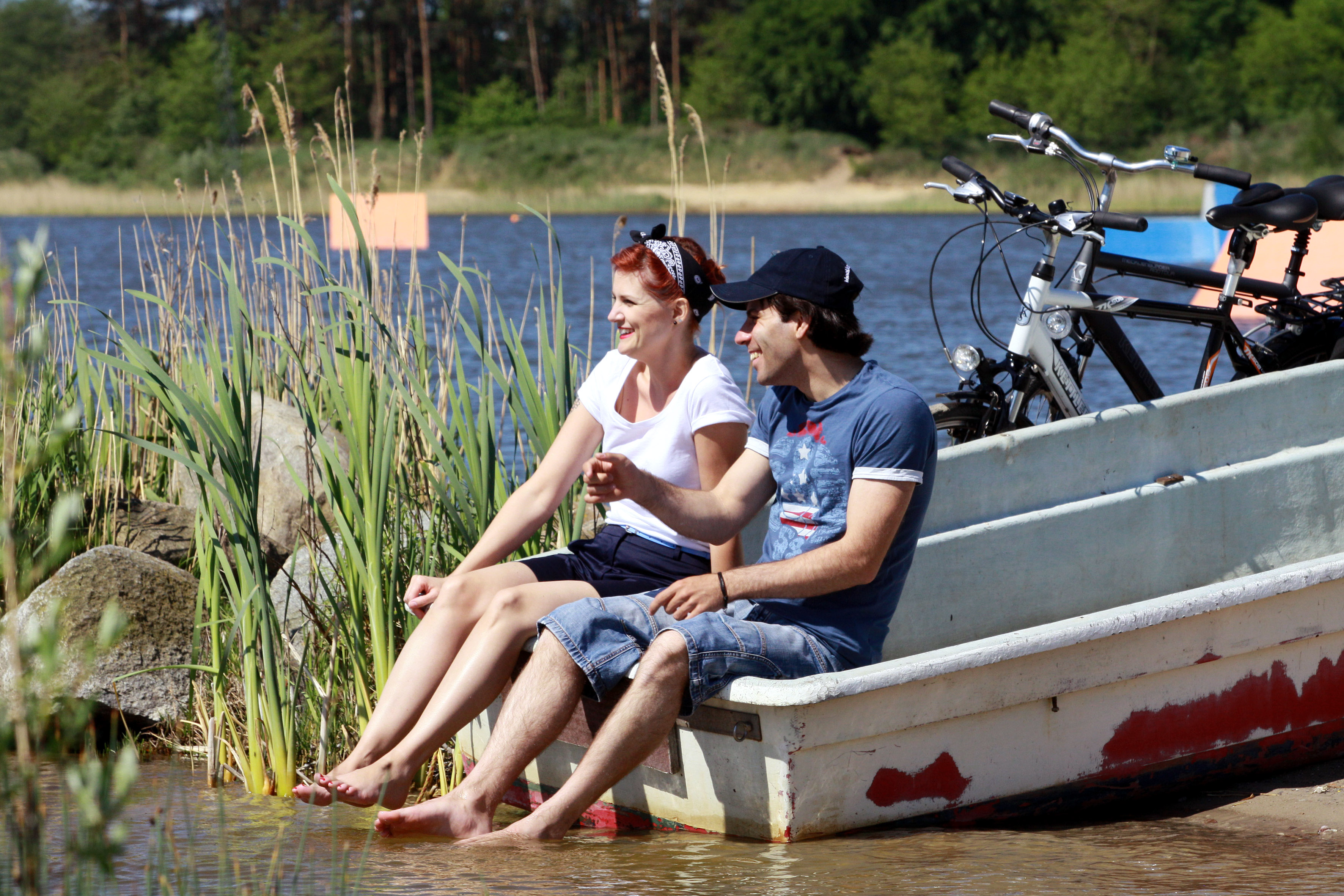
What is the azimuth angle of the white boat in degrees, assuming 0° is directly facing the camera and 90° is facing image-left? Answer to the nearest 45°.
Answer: approximately 225°
